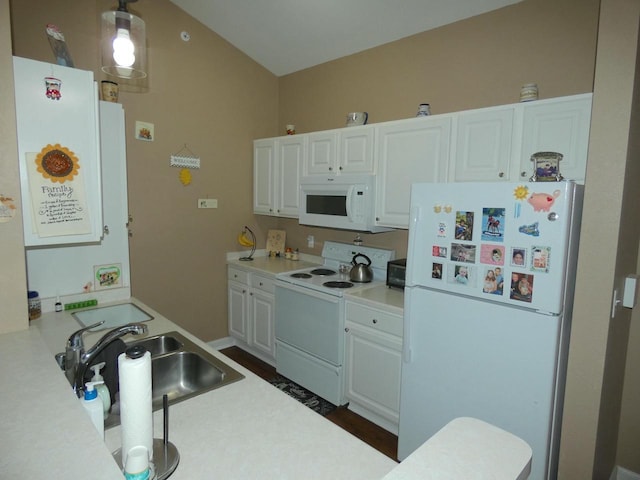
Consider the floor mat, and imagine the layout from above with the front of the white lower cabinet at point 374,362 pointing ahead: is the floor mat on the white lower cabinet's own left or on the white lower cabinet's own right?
on the white lower cabinet's own right

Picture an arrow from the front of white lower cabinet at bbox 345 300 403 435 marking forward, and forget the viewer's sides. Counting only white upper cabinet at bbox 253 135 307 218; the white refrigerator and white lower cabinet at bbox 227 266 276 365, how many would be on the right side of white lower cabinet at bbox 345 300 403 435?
2

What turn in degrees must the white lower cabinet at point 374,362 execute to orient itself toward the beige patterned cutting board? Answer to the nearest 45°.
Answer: approximately 90° to its right

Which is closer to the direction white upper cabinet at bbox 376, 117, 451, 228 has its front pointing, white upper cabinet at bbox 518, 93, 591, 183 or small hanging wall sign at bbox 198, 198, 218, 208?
the small hanging wall sign

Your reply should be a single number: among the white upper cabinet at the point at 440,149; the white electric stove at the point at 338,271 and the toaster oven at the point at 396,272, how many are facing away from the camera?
0

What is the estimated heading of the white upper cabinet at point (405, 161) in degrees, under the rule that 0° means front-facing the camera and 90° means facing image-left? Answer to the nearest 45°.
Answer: approximately 45°

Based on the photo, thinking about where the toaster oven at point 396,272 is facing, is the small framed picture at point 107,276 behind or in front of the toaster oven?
in front

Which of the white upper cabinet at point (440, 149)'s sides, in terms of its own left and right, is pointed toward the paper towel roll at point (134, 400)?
front

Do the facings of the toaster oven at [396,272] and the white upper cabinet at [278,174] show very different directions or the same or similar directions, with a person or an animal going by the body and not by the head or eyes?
same or similar directions

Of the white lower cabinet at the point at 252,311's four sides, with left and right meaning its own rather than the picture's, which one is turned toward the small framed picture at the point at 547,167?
left

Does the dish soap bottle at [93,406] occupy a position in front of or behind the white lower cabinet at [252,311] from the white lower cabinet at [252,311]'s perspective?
in front

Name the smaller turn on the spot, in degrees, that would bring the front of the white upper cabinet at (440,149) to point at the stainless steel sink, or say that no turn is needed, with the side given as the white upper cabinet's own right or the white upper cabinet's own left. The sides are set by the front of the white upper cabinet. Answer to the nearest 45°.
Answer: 0° — it already faces it

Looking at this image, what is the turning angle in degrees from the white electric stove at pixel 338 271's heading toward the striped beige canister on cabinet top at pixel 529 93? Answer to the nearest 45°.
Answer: approximately 90° to its left

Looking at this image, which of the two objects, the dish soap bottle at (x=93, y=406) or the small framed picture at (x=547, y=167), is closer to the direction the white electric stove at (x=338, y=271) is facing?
the dish soap bottle

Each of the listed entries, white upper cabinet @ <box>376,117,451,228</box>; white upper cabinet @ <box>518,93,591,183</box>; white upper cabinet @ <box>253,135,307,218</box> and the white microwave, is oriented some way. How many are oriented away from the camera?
0
